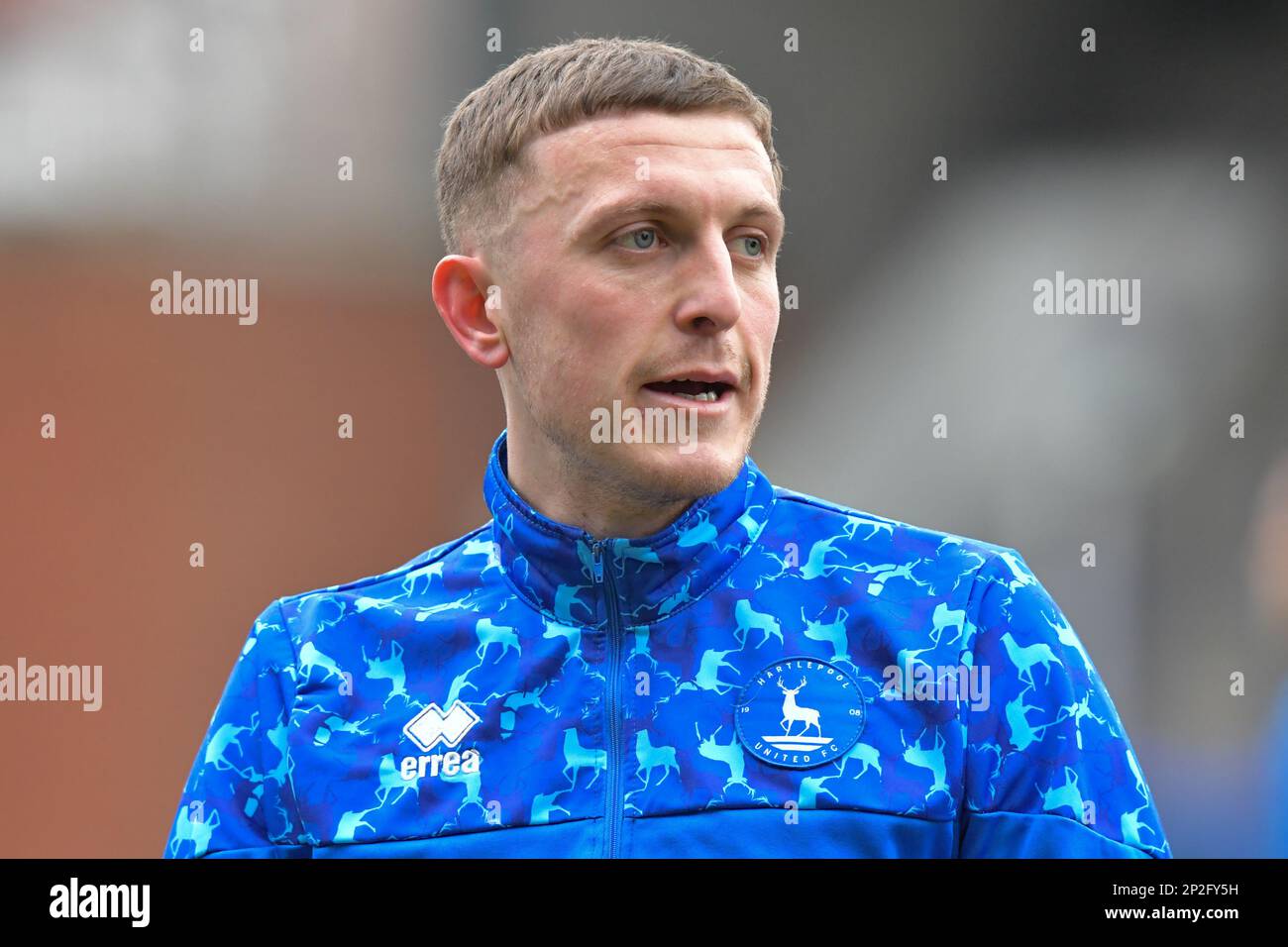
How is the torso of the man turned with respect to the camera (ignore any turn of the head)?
toward the camera

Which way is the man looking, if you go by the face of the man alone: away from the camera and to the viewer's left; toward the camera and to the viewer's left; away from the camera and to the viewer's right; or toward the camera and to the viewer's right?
toward the camera and to the viewer's right
